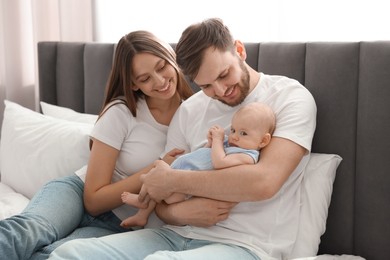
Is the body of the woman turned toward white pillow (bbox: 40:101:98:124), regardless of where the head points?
no

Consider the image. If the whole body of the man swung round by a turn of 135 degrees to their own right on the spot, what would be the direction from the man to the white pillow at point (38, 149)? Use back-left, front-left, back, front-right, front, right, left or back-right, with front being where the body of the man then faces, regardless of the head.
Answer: front-left

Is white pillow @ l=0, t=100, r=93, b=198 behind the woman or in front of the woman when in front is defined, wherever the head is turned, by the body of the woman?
behind

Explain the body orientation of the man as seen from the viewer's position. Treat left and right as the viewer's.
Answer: facing the viewer and to the left of the viewer

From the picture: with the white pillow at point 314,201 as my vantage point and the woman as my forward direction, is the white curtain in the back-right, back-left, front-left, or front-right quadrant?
front-right

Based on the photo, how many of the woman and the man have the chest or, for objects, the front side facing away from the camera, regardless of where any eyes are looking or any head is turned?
0

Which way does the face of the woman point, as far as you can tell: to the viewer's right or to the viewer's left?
to the viewer's right

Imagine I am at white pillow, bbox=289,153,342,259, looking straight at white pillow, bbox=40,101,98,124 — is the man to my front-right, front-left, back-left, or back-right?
front-left

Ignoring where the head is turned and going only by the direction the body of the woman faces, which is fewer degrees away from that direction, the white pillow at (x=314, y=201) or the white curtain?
the white pillow
